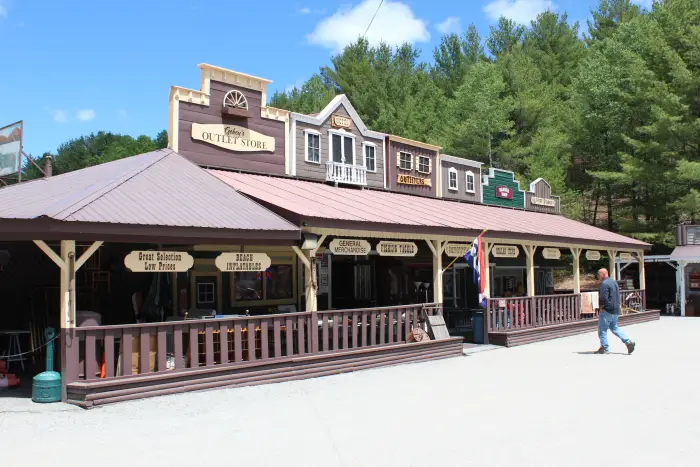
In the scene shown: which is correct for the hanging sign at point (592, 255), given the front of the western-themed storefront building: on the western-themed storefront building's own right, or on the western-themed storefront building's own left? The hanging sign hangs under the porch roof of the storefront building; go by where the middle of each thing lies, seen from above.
on the western-themed storefront building's own left

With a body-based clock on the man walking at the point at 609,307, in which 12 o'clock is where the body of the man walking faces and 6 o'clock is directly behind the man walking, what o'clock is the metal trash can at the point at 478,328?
The metal trash can is roughly at 1 o'clock from the man walking.

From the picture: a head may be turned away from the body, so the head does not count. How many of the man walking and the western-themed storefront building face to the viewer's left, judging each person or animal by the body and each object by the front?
1

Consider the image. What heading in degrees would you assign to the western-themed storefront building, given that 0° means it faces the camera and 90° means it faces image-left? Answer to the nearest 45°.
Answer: approximately 315°

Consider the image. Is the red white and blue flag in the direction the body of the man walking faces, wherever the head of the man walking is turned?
yes

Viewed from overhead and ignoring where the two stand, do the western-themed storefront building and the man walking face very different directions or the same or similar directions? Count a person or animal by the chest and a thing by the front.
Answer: very different directions

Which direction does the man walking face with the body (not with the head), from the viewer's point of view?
to the viewer's left

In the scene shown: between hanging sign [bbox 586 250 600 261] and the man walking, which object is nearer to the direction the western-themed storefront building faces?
the man walking
